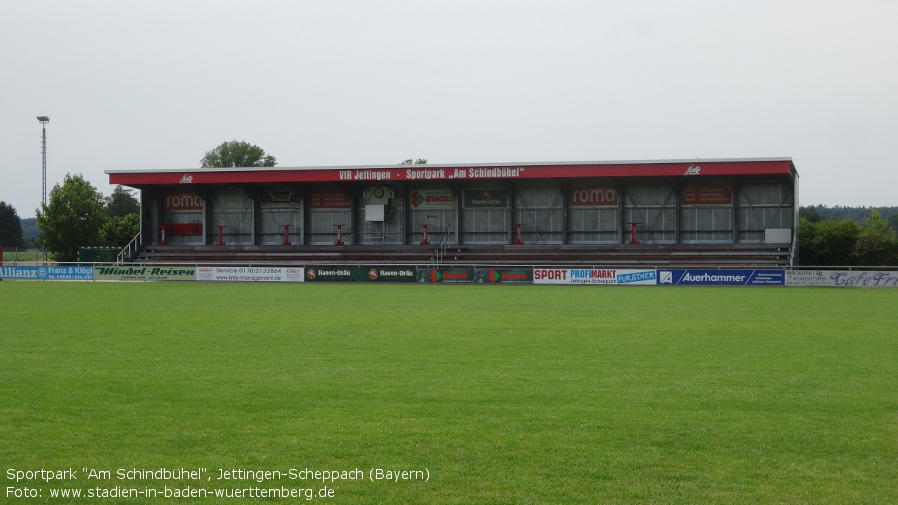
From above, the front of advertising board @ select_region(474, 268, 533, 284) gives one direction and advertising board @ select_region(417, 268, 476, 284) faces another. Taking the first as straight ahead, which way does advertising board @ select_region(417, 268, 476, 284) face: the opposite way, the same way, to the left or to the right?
the same way

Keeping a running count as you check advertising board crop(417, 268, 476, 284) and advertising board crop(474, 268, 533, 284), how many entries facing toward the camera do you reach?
2

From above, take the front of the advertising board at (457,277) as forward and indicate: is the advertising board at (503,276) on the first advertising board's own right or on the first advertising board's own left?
on the first advertising board's own left

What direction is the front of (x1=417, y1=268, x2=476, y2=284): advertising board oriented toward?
toward the camera

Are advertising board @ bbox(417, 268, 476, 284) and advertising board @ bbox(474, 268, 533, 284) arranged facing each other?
no

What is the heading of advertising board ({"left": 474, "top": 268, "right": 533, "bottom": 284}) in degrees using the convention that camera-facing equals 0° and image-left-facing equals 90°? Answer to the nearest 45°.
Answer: approximately 0°

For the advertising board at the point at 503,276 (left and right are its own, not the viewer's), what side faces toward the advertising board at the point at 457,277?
right
